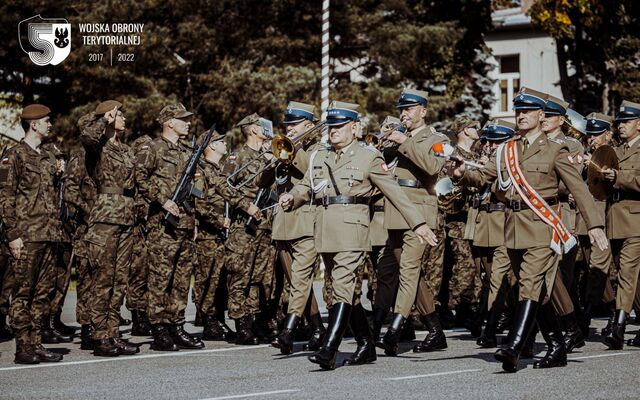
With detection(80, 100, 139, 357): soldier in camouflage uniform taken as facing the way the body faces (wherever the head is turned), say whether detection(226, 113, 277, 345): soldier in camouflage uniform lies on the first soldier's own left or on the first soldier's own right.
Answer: on the first soldier's own left

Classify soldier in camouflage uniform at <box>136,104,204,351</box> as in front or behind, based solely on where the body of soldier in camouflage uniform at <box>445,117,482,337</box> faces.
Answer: behind

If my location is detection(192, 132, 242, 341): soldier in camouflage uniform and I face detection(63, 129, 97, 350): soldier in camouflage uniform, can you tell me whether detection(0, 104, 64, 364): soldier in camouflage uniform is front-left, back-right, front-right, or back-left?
front-left

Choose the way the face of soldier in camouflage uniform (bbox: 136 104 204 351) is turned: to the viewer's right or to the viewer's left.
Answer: to the viewer's right

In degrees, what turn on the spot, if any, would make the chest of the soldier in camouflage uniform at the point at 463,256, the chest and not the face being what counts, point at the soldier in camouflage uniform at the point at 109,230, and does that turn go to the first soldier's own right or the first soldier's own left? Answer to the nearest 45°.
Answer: approximately 135° to the first soldier's own right

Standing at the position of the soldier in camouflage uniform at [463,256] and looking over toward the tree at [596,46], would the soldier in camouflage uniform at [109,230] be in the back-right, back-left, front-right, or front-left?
back-left

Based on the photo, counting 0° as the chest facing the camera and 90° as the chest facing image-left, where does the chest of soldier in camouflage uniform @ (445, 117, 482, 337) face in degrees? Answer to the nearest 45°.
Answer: approximately 270°

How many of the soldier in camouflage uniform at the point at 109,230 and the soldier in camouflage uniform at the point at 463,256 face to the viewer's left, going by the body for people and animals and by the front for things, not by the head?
0

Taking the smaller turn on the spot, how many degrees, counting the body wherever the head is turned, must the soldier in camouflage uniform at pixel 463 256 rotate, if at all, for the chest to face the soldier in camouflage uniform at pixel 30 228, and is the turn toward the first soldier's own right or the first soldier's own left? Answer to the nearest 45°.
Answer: approximately 135° to the first soldier's own right

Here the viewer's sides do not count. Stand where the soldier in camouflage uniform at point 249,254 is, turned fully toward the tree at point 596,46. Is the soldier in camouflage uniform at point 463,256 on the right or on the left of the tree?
right

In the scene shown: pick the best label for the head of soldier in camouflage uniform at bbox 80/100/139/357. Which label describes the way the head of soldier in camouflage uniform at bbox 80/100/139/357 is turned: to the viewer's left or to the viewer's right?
to the viewer's right

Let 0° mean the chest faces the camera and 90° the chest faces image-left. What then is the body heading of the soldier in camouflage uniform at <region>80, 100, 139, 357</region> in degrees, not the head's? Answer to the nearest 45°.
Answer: approximately 315°

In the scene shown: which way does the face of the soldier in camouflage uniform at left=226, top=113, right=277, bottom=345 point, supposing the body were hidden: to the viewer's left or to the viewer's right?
to the viewer's right

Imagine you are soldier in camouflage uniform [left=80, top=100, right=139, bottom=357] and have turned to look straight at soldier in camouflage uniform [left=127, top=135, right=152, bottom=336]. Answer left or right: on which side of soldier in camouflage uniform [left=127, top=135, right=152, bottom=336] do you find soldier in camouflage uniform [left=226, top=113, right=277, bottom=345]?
right
